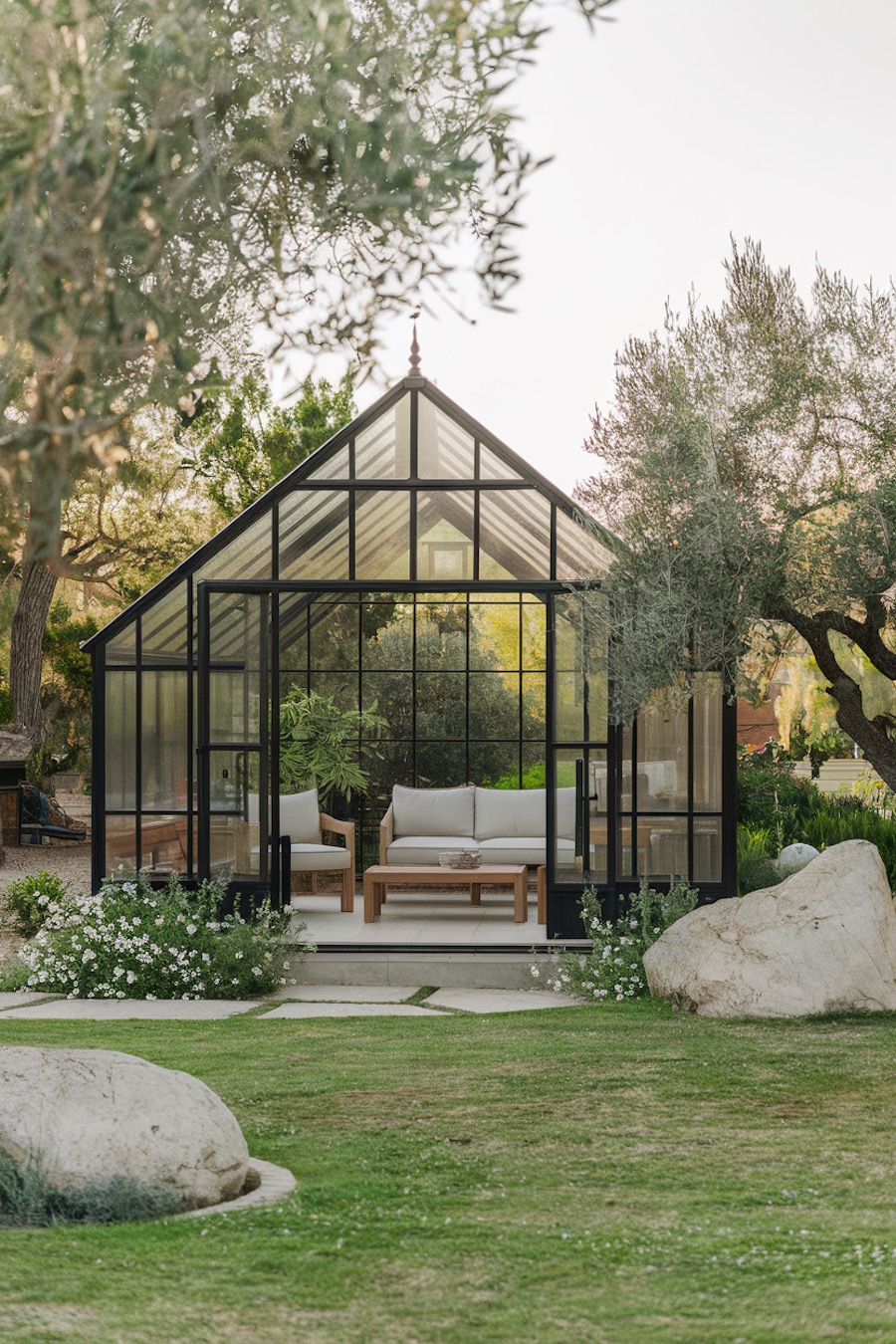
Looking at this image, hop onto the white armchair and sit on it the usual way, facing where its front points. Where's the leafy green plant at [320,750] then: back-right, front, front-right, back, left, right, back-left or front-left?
back-left

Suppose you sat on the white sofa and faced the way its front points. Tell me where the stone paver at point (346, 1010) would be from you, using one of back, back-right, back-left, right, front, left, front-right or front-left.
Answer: front

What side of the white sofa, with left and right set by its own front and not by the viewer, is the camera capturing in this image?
front

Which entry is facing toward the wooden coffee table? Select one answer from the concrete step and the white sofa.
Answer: the white sofa

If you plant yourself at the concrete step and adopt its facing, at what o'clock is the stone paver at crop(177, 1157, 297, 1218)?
The stone paver is roughly at 12 o'clock from the concrete step.

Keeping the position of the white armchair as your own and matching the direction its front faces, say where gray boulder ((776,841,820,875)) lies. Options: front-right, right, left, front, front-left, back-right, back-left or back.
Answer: front-left

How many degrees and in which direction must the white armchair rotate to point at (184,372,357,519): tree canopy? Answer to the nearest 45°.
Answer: approximately 135° to its left

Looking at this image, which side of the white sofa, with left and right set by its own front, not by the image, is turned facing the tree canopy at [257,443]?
back

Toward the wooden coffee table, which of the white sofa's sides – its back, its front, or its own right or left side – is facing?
front

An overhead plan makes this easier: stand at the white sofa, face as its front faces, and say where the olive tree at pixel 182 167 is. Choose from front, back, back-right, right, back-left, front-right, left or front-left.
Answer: front

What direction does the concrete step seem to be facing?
toward the camera

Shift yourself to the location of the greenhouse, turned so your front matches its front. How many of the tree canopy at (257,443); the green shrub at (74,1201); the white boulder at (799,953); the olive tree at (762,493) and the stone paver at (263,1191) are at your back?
1
